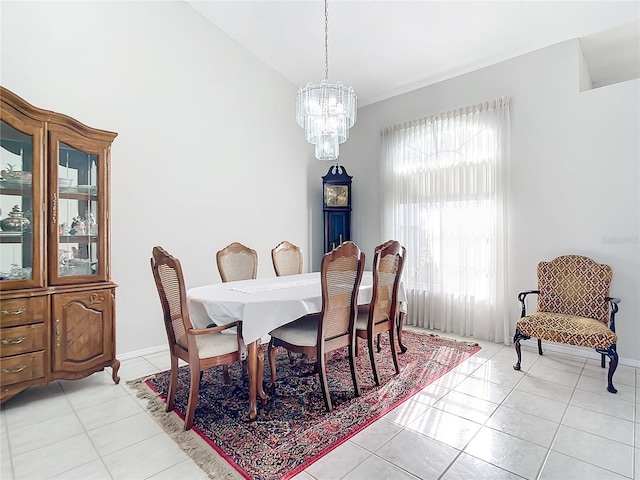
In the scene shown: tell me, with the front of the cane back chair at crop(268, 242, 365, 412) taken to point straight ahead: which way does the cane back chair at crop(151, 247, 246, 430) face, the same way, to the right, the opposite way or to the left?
to the right

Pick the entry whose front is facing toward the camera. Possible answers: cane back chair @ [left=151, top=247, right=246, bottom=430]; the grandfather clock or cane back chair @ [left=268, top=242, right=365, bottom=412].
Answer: the grandfather clock

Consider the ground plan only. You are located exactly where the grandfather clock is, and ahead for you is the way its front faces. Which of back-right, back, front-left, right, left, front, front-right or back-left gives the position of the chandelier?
front

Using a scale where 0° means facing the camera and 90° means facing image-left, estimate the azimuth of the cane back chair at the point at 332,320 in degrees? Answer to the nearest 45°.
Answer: approximately 135°

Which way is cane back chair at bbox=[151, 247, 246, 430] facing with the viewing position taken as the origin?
facing away from the viewer and to the right of the viewer

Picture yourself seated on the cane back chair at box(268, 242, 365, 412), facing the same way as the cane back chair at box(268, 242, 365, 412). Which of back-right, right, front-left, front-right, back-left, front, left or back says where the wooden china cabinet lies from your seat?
front-left

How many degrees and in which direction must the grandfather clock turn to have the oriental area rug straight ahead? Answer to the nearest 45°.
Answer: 0° — it already faces it

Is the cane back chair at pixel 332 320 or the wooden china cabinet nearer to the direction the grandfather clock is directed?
the cane back chair

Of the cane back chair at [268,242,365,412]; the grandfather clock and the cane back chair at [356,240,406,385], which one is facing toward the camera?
the grandfather clock

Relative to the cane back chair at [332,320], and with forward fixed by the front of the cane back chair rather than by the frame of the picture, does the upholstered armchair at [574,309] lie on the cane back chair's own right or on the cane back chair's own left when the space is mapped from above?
on the cane back chair's own right

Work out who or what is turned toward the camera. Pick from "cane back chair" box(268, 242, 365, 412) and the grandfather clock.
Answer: the grandfather clock

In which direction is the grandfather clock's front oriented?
toward the camera

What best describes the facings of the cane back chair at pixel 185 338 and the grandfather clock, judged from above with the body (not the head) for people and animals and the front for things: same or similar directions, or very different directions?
very different directions

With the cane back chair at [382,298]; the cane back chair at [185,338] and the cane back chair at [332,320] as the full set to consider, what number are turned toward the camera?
0

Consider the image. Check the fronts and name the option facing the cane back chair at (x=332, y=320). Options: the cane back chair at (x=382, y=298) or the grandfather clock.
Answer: the grandfather clock

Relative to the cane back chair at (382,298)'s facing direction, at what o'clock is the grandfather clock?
The grandfather clock is roughly at 1 o'clock from the cane back chair.
